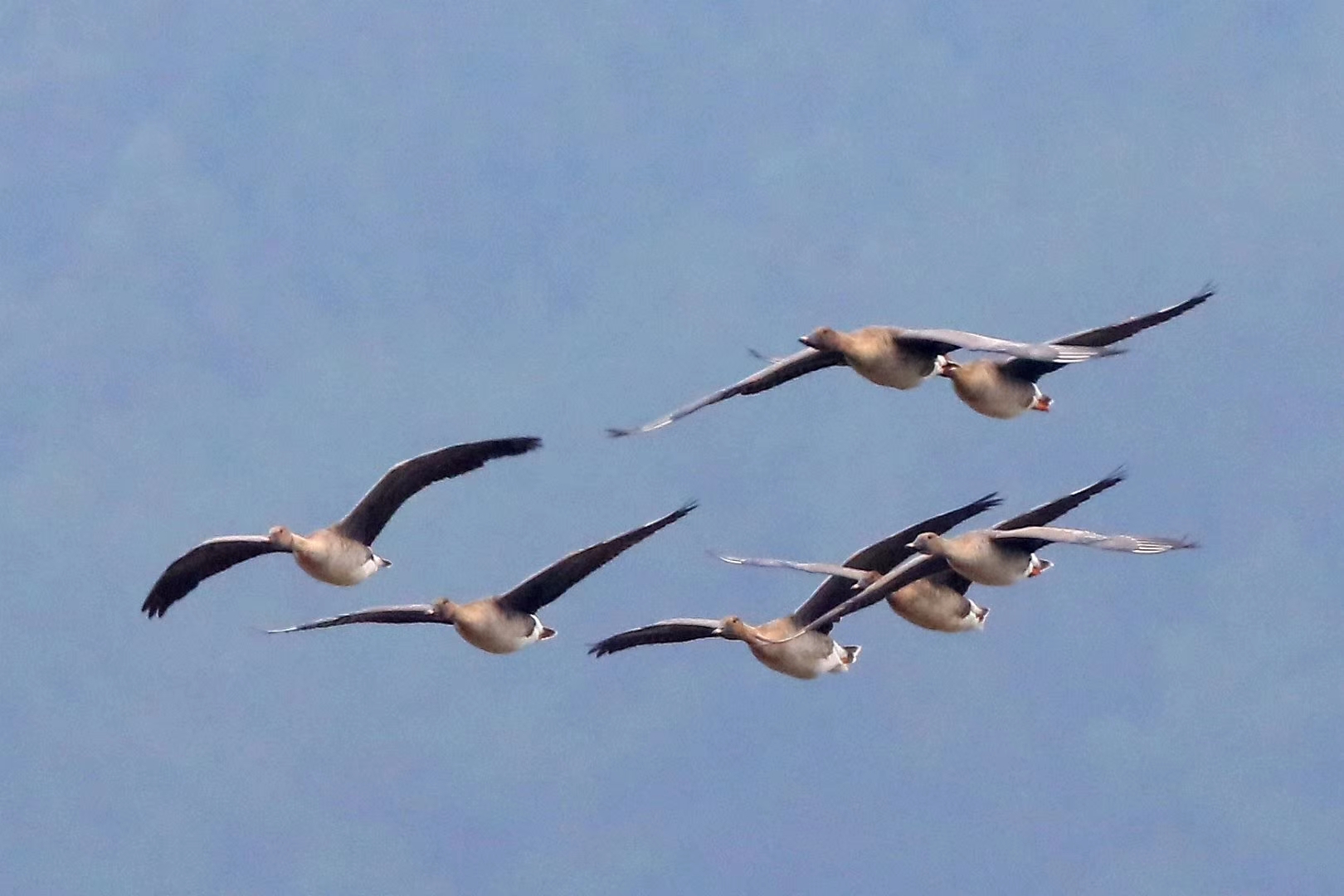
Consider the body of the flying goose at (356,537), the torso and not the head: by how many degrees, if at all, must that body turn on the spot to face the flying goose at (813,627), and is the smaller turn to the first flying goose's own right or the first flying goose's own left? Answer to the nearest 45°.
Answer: approximately 135° to the first flying goose's own left

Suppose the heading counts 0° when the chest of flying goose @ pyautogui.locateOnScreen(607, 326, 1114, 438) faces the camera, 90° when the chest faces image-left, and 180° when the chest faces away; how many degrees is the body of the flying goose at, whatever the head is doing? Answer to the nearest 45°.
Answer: approximately 45°

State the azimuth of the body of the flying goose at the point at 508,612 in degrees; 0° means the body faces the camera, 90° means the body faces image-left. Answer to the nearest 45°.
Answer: approximately 45°

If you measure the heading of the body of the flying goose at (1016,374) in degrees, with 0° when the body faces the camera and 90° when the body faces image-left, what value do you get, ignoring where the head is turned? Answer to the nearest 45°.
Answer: approximately 45°

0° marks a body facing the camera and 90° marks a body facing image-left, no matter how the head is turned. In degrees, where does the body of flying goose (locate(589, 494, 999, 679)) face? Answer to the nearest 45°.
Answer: approximately 45°

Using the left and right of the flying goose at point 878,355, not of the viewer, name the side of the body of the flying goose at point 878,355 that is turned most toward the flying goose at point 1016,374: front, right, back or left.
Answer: back
